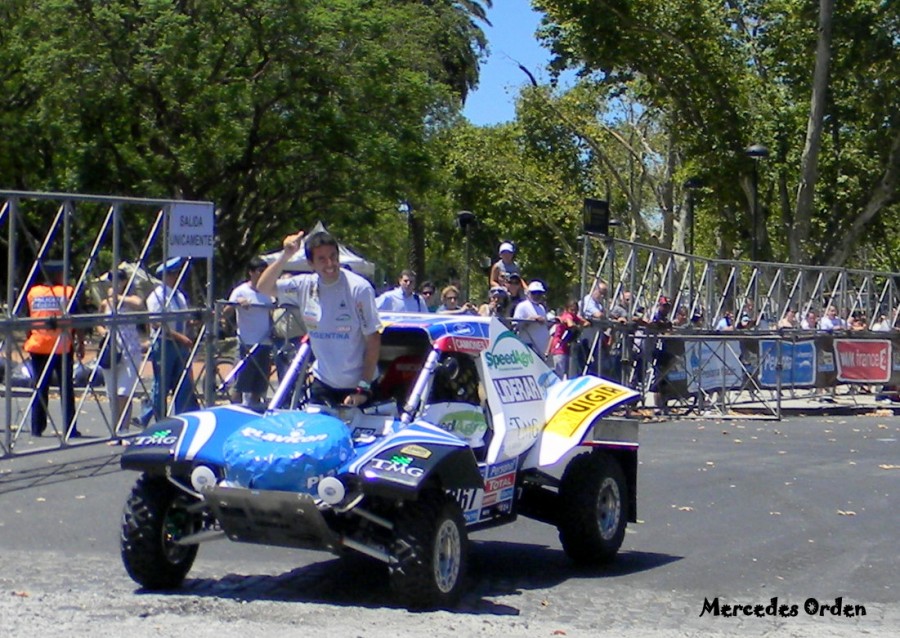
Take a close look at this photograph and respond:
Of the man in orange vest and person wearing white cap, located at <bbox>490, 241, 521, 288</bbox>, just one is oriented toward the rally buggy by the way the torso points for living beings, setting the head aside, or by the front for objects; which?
the person wearing white cap

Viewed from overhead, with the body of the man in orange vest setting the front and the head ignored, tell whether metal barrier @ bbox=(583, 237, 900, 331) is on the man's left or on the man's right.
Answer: on the man's right

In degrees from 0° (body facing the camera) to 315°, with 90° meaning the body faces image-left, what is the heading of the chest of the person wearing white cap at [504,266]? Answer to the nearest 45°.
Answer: approximately 0°

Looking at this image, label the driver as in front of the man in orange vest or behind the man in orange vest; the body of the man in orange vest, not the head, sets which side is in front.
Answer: behind

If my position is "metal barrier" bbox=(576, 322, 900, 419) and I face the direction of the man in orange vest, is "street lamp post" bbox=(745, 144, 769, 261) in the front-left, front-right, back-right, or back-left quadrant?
back-right

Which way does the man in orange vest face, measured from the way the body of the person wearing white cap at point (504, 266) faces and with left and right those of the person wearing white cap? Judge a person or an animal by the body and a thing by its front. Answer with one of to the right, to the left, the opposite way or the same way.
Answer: the opposite way

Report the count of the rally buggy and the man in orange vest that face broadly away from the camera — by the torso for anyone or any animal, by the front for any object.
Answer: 1

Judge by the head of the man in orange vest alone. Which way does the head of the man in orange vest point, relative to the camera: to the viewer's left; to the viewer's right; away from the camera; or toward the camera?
away from the camera

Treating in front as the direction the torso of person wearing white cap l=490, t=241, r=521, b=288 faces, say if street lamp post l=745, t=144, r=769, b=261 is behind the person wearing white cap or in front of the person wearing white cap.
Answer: behind
